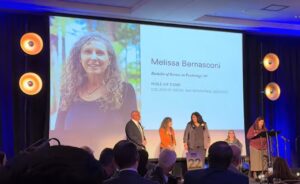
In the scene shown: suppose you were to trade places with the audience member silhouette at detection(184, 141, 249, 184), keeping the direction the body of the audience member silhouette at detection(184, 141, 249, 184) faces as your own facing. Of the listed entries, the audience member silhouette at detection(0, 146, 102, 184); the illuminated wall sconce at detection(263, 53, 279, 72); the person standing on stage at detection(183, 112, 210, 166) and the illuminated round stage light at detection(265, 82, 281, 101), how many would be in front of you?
3

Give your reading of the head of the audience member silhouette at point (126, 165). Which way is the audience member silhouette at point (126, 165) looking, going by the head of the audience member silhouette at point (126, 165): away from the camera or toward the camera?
away from the camera

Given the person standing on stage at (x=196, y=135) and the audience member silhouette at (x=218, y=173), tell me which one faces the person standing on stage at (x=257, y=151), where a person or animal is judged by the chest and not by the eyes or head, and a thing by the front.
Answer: the audience member silhouette

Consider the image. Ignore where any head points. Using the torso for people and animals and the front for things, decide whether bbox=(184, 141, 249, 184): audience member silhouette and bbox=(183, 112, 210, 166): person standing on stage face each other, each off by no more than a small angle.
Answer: yes

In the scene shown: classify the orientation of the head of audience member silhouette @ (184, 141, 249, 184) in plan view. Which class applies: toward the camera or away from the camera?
away from the camera

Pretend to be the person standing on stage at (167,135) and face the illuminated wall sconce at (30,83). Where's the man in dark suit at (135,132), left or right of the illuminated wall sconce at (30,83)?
left

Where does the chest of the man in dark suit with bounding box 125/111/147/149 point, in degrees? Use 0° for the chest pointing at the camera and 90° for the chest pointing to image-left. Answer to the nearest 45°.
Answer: approximately 315°

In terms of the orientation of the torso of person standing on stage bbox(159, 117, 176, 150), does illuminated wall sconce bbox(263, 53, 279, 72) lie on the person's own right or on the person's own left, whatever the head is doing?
on the person's own left

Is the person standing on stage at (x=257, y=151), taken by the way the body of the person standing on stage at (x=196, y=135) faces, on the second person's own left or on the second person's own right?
on the second person's own left

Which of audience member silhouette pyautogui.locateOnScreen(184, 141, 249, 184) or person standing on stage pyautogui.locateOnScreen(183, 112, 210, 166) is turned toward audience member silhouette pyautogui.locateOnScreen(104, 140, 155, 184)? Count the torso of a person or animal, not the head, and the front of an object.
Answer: the person standing on stage

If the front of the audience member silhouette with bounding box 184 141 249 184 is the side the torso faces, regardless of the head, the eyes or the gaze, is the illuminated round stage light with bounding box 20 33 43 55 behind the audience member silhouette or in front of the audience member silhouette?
in front

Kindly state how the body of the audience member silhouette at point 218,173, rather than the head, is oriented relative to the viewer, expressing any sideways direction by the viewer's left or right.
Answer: facing away from the viewer

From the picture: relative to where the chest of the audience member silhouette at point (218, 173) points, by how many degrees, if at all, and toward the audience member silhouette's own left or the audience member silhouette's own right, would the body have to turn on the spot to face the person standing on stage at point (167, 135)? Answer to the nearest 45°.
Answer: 0° — they already face them

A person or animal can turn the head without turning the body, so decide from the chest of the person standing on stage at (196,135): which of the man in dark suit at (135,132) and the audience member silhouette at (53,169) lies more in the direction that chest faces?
the audience member silhouette

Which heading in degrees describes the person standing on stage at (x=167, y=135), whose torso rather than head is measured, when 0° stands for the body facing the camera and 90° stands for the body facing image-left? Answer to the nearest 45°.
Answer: approximately 315°

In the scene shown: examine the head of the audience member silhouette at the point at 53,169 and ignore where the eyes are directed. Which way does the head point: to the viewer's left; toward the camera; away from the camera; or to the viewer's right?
away from the camera

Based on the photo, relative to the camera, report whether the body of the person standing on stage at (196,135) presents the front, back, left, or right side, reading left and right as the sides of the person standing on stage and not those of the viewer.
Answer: front

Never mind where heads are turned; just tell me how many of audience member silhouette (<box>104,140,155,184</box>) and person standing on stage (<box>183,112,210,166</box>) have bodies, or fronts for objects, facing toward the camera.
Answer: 1

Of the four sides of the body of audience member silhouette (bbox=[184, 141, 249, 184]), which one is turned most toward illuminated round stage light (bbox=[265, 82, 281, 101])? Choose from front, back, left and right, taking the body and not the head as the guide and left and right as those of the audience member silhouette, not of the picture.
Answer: front

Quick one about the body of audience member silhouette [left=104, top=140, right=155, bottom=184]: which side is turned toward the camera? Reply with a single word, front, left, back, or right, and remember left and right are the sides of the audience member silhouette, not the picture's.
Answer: back

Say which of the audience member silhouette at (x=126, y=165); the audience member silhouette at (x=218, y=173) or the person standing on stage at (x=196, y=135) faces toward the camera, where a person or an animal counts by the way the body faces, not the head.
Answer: the person standing on stage
